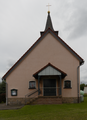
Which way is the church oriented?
toward the camera
